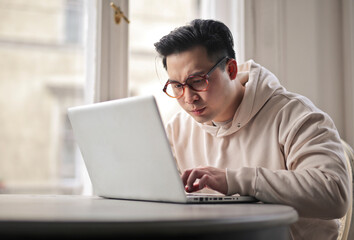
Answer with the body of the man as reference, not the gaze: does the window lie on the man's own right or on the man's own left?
on the man's own right

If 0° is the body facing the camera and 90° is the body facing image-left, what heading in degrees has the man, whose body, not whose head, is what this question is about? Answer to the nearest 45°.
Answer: approximately 45°

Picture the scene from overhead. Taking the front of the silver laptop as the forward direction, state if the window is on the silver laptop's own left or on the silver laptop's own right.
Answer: on the silver laptop's own left

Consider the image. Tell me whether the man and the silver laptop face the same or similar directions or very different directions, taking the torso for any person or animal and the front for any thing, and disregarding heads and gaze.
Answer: very different directions

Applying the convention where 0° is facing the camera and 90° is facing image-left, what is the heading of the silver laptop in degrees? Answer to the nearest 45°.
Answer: approximately 225°
